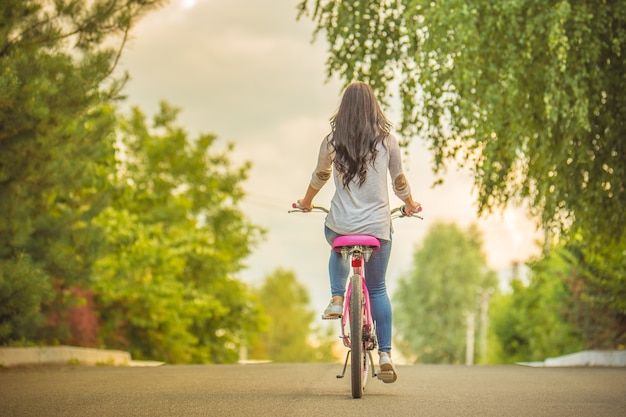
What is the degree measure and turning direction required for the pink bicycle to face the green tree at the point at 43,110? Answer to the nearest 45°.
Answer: approximately 45° to its left

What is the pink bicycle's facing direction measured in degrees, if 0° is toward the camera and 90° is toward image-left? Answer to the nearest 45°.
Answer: approximately 180°

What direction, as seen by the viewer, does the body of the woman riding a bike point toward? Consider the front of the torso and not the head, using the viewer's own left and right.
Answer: facing away from the viewer

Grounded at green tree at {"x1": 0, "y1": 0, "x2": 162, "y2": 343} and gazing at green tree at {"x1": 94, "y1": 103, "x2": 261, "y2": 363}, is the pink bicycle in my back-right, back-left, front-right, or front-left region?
back-right

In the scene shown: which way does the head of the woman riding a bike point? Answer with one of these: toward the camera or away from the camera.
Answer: away from the camera
